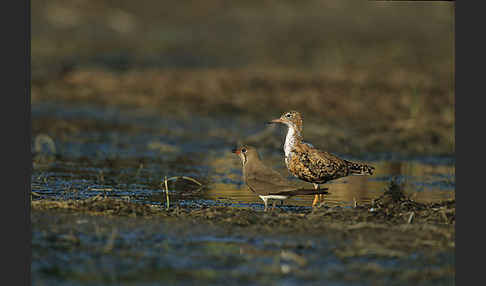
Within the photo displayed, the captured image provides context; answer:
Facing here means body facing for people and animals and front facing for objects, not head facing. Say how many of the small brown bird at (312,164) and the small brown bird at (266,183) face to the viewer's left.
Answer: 2

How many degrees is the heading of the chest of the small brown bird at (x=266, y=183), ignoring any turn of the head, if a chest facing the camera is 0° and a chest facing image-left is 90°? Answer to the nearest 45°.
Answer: approximately 90°

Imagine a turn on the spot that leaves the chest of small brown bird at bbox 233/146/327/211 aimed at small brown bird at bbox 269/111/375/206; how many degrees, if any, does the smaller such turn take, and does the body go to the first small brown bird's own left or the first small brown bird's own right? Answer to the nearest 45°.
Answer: approximately 135° to the first small brown bird's own right

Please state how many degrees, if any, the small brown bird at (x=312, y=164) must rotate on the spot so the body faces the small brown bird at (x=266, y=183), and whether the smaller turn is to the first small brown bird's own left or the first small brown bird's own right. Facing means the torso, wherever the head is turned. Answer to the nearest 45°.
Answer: approximately 45° to the first small brown bird's own left

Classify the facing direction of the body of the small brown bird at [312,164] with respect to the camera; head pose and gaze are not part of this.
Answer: to the viewer's left
